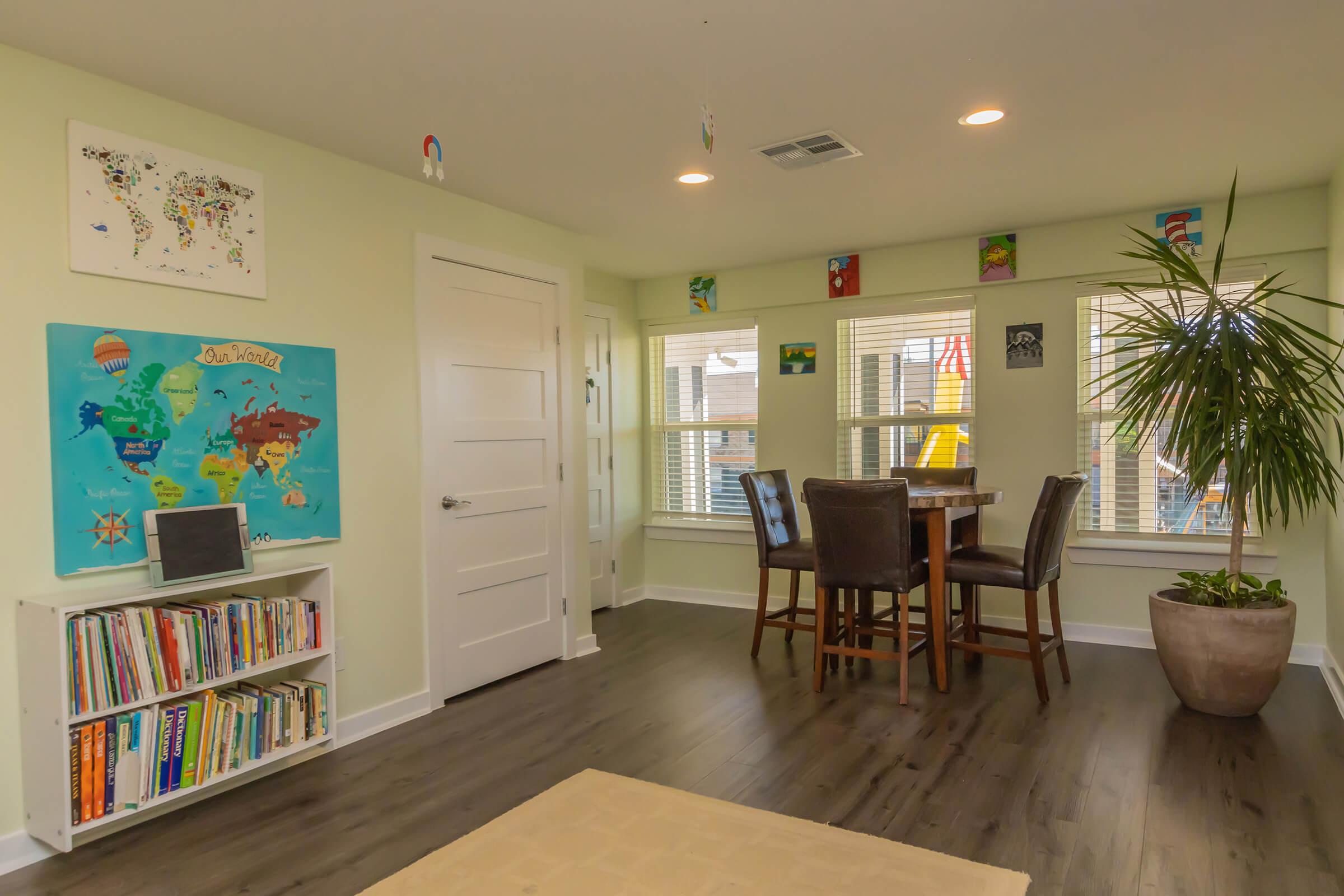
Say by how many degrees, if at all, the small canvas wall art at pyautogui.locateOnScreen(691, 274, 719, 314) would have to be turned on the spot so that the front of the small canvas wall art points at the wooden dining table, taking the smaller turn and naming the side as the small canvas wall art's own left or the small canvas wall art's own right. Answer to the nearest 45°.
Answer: approximately 45° to the small canvas wall art's own left

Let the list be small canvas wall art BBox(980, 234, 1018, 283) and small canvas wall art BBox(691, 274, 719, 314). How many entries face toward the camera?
2

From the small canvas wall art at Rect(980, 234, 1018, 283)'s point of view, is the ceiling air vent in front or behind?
in front

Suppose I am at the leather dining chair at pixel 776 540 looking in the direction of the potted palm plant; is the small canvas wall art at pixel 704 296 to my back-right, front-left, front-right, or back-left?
back-left

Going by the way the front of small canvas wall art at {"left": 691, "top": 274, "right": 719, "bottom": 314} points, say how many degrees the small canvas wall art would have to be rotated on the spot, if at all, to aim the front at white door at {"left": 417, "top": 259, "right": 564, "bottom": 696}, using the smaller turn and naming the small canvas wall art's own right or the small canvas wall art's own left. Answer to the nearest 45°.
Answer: approximately 45° to the small canvas wall art's own right

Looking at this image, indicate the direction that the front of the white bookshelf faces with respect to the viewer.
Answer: facing the viewer and to the right of the viewer

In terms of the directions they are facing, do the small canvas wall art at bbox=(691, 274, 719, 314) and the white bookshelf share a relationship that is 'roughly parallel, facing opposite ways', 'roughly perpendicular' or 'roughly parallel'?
roughly perpendicular

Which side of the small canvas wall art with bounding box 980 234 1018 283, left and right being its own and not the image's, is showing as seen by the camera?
front

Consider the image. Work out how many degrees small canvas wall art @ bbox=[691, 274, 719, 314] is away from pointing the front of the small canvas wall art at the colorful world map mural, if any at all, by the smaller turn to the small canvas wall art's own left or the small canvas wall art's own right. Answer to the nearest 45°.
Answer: approximately 45° to the small canvas wall art's own right

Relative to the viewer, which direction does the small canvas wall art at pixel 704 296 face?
toward the camera
